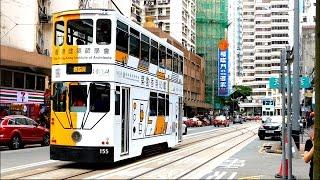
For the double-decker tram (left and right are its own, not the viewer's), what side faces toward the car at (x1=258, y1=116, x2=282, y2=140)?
back

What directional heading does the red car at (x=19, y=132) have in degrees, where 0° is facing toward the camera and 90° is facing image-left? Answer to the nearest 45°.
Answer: approximately 225°

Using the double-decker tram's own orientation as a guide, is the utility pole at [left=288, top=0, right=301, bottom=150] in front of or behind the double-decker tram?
behind

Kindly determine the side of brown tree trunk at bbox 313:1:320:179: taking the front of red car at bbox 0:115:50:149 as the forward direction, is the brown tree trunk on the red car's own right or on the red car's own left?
on the red car's own right

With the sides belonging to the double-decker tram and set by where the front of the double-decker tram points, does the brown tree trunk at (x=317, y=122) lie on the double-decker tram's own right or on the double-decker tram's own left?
on the double-decker tram's own left
